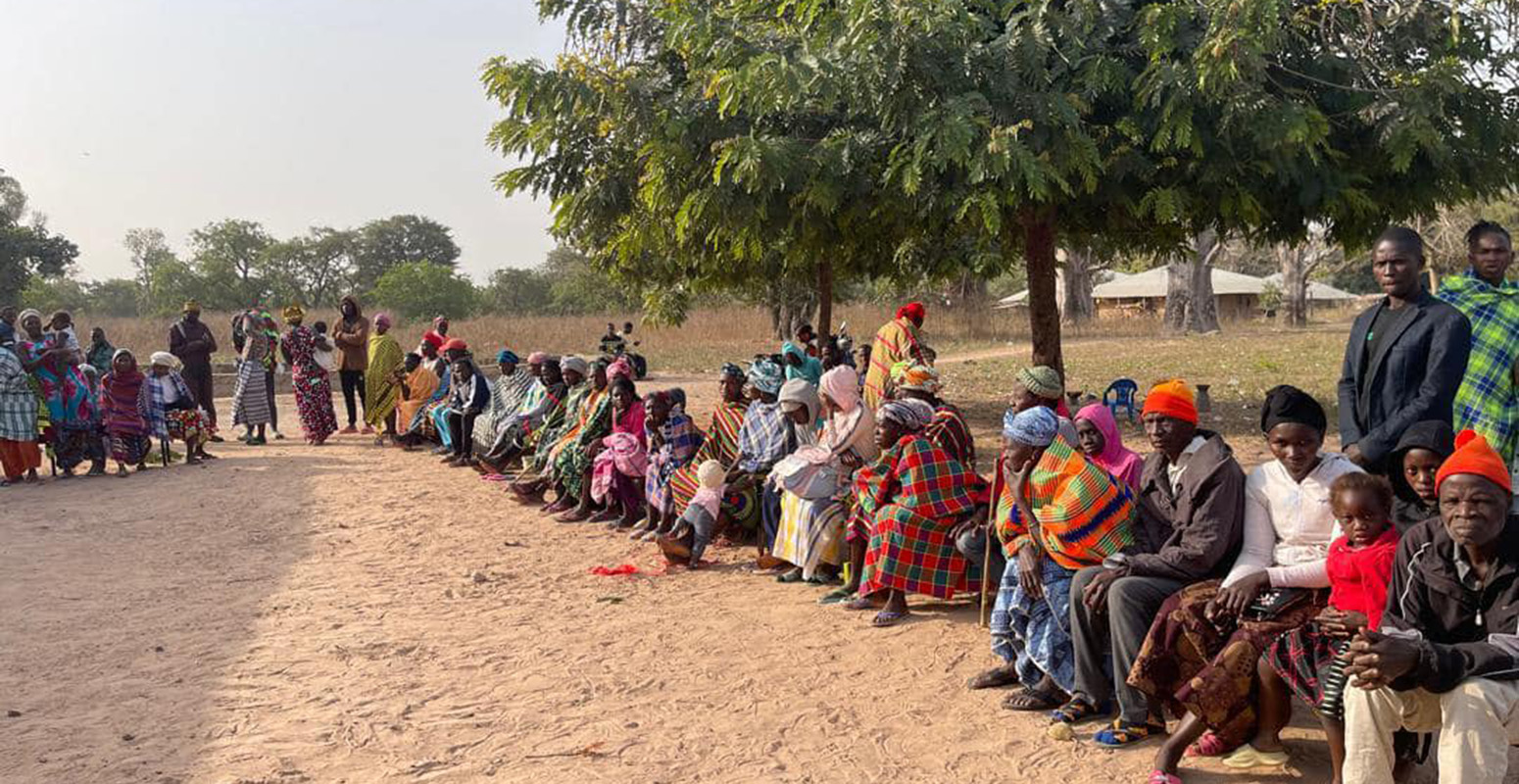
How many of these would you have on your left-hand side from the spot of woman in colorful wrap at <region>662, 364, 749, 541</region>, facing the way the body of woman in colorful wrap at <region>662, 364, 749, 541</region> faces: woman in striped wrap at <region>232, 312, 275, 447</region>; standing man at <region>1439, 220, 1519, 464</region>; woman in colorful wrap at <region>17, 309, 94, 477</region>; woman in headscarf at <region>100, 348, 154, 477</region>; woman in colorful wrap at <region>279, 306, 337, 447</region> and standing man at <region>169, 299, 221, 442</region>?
1

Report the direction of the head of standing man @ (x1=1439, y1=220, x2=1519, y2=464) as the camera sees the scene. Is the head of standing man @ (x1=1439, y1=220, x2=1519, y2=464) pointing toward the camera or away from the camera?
toward the camera

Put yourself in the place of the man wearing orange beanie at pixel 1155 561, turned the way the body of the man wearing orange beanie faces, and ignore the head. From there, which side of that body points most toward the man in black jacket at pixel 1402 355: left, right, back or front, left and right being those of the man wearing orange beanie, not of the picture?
back

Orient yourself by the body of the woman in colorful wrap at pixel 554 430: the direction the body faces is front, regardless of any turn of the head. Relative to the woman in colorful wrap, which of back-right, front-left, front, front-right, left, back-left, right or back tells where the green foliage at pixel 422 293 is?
back-right

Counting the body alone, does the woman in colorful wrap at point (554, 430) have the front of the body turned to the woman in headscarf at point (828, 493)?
no

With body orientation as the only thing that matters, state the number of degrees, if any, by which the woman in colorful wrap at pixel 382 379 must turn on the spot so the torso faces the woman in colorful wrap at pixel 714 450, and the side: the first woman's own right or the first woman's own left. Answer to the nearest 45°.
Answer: approximately 45° to the first woman's own left

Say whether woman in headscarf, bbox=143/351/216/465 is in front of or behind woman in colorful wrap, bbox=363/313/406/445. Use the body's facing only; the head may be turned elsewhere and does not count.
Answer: in front

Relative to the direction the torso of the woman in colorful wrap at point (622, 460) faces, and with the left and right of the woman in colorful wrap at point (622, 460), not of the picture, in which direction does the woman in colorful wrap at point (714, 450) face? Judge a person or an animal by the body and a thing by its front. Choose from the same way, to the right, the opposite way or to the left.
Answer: the same way

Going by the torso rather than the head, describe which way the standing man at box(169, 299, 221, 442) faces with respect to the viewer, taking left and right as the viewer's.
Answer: facing the viewer

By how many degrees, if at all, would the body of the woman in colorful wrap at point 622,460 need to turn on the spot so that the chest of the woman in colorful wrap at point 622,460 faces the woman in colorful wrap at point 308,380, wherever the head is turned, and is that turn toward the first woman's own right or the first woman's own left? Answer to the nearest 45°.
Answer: approximately 90° to the first woman's own right

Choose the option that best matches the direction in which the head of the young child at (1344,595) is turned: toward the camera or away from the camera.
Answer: toward the camera

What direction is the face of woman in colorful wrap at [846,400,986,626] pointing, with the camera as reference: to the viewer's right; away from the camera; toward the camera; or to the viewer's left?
to the viewer's left

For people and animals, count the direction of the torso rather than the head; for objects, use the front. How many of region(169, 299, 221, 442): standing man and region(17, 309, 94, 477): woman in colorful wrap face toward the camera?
2

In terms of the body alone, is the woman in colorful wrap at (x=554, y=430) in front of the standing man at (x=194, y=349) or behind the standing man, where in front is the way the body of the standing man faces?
in front

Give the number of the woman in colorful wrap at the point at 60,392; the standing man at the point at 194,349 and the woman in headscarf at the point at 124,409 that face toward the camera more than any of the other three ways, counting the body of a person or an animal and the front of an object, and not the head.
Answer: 3

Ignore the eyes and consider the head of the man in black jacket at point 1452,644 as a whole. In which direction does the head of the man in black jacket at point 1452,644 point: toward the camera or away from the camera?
toward the camera

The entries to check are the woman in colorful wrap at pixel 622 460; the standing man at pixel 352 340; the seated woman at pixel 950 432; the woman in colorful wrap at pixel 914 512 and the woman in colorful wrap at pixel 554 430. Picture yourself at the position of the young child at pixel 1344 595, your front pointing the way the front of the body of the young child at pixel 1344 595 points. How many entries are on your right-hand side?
5

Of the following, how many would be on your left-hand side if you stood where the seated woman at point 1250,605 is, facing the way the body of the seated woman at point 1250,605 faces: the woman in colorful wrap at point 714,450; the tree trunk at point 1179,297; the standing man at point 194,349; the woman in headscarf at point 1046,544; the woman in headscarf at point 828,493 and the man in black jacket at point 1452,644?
1

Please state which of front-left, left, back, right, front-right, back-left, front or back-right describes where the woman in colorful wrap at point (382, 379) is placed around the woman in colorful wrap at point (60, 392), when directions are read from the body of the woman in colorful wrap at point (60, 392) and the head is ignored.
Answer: left

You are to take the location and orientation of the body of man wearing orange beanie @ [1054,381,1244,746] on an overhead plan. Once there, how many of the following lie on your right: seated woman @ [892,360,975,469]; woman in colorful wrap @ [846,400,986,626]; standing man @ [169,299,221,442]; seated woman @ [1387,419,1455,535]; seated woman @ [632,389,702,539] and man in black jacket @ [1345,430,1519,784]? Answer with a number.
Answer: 4

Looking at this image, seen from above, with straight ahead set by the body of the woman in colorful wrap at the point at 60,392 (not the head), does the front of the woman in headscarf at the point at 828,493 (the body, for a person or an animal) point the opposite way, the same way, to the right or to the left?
to the right

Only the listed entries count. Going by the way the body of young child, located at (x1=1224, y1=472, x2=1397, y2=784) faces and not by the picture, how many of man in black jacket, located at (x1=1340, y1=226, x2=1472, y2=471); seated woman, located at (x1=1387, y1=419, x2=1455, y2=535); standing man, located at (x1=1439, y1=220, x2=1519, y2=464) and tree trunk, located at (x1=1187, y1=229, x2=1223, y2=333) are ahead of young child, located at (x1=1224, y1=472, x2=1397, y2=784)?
0

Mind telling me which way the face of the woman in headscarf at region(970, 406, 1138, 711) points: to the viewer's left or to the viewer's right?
to the viewer's left
